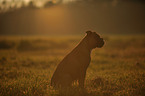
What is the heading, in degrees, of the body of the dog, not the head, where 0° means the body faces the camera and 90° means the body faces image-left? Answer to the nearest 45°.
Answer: approximately 270°
